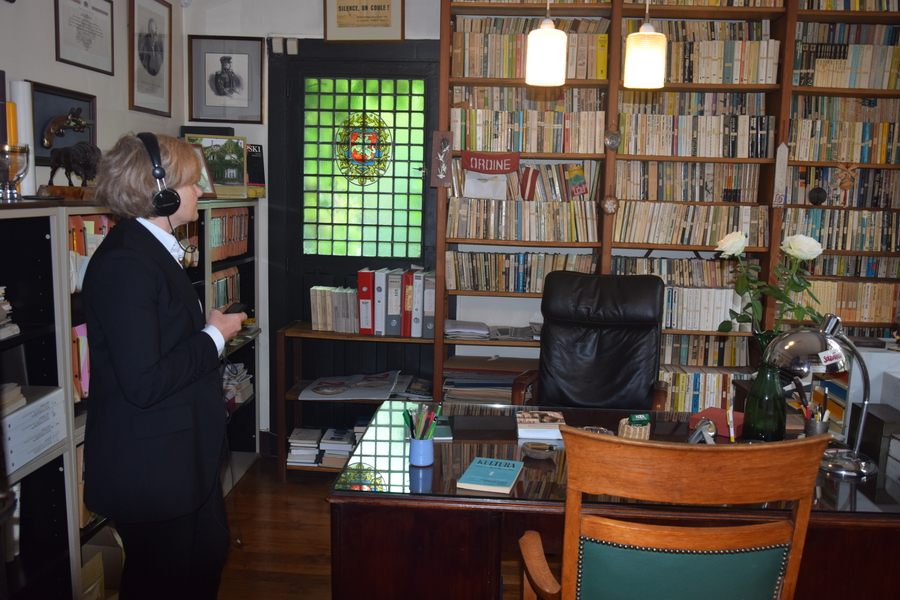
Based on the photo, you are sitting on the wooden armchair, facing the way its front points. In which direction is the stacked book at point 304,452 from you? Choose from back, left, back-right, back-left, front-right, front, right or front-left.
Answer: front-left

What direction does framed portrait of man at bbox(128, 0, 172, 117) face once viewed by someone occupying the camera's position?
facing the viewer and to the right of the viewer

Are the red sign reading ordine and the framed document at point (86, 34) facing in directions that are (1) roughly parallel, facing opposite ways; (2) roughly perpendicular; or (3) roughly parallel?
roughly perpendicular

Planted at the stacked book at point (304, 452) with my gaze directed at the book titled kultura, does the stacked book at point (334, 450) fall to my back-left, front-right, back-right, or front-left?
front-left

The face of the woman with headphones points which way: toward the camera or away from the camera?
away from the camera

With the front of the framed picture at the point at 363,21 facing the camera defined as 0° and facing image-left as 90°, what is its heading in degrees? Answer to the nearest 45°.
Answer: approximately 0°

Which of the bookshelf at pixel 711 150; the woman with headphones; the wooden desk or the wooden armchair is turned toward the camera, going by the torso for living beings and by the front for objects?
the bookshelf

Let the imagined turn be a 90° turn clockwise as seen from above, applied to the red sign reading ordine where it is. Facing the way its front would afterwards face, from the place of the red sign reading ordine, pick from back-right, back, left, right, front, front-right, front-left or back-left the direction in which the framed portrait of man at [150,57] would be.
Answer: front

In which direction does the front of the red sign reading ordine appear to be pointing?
toward the camera

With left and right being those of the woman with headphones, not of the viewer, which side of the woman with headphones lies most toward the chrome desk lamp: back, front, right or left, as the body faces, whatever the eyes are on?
front

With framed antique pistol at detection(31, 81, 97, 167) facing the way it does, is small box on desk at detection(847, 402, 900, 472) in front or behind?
in front

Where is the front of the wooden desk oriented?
away from the camera

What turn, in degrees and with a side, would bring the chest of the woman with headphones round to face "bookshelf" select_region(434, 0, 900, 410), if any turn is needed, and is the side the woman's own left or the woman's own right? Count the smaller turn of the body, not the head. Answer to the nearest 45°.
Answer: approximately 45° to the woman's own left

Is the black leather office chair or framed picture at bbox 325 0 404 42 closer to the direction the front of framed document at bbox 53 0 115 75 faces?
the black leather office chair

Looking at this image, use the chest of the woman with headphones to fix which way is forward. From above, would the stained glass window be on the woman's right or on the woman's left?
on the woman's left

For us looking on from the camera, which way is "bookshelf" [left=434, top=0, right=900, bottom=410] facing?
facing the viewer

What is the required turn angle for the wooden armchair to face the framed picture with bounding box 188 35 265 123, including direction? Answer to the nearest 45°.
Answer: approximately 45° to its left

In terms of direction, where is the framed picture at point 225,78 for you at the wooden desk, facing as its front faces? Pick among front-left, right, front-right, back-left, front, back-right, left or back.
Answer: front-left
